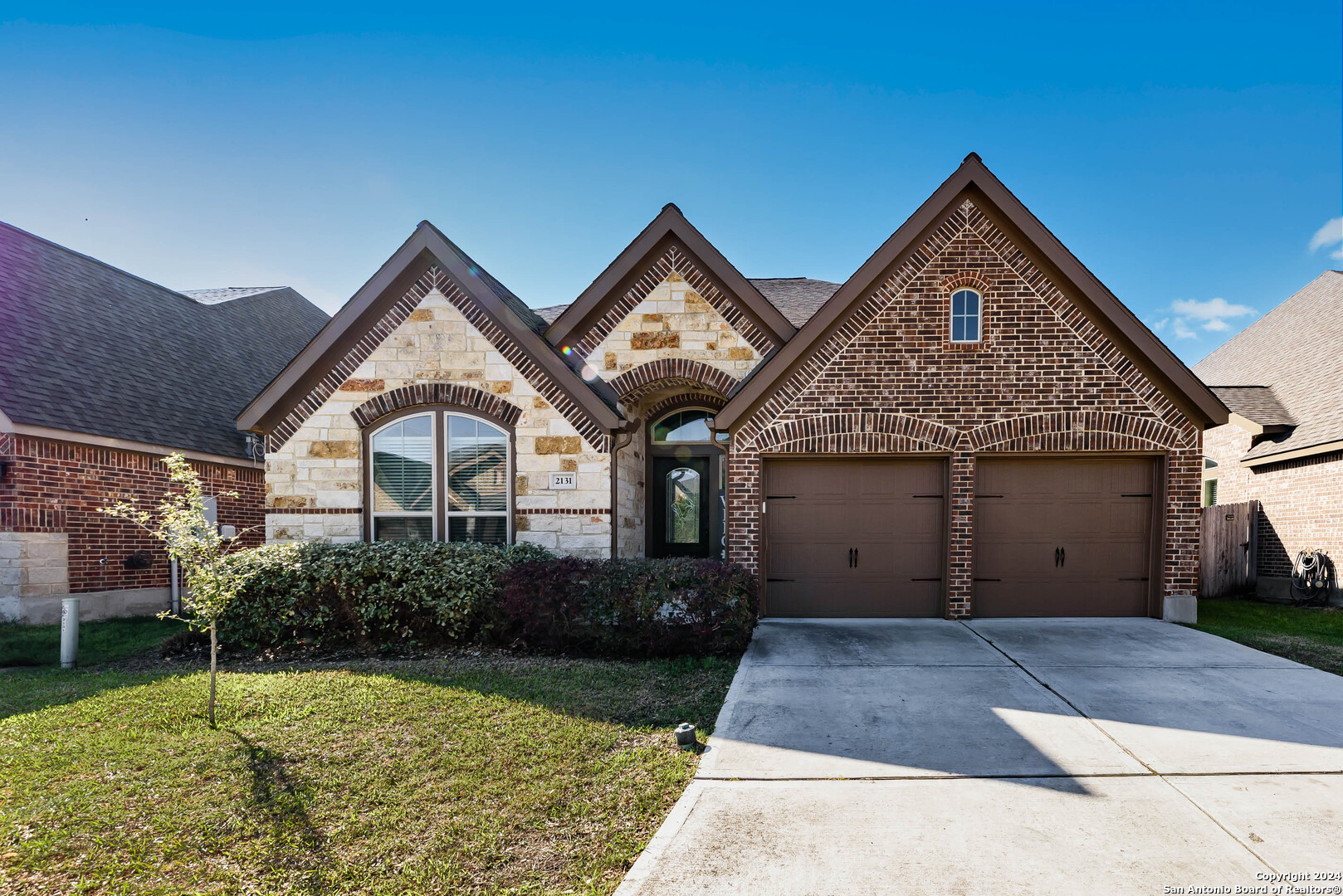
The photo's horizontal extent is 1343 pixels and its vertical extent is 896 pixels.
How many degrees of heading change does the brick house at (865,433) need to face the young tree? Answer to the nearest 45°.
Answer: approximately 45° to its right

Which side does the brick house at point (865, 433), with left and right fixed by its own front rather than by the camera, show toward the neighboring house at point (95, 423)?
right

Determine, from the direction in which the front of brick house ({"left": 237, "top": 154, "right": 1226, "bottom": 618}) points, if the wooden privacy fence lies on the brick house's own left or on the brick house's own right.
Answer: on the brick house's own left

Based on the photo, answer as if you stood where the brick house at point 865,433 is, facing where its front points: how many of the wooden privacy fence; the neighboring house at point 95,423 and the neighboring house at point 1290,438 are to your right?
1

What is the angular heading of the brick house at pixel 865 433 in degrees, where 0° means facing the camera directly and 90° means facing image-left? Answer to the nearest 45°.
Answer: approximately 0°

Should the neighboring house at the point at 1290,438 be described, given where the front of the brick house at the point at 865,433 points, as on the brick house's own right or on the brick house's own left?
on the brick house's own left

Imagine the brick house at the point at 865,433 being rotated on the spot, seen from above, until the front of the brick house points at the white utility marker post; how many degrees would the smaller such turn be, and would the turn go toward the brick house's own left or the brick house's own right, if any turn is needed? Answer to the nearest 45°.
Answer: approximately 90° to the brick house's own right
